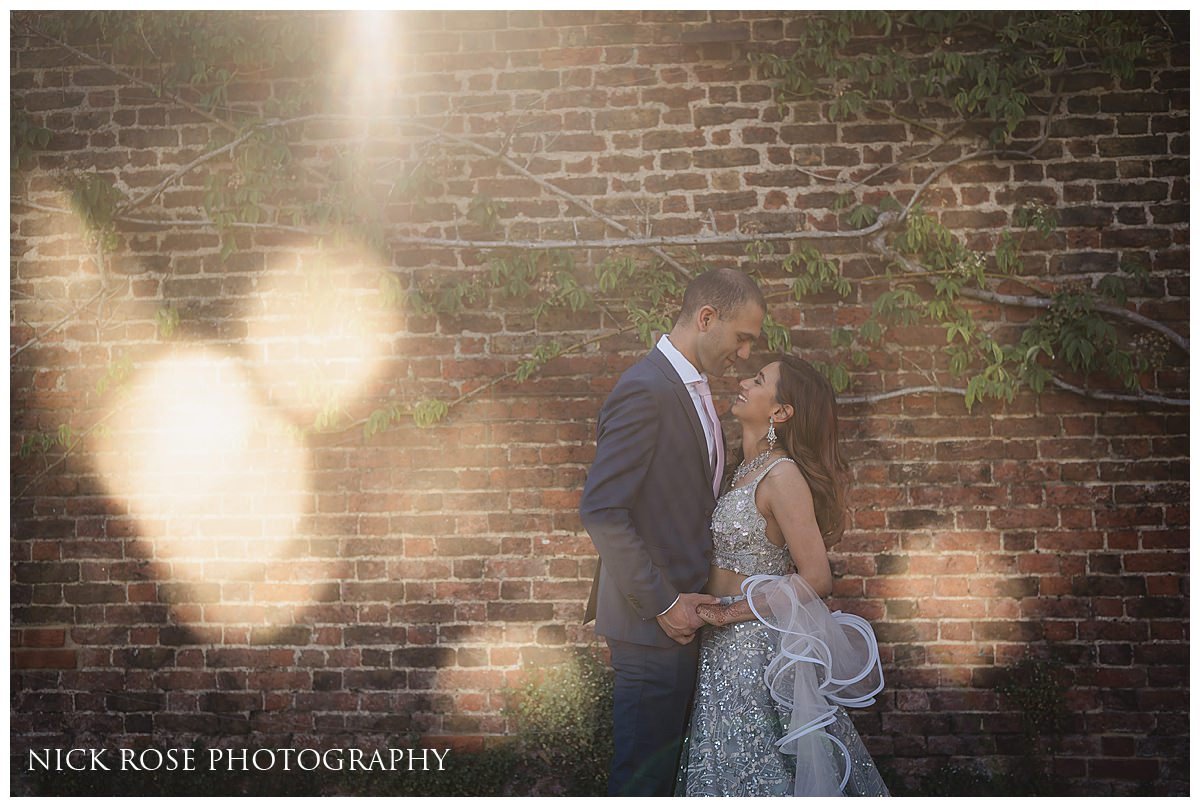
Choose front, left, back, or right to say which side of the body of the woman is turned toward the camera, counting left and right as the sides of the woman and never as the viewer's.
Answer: left

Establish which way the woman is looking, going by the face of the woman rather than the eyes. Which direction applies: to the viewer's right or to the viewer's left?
to the viewer's left

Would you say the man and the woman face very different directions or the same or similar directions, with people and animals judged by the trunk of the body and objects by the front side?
very different directions

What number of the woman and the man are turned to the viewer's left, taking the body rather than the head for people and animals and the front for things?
1

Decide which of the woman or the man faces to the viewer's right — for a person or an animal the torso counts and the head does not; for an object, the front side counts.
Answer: the man

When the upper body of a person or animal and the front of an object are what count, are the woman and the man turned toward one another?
yes

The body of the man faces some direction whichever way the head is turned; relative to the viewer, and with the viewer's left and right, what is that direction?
facing to the right of the viewer
